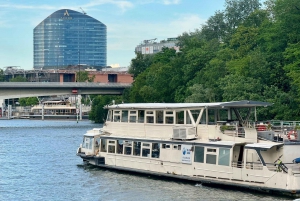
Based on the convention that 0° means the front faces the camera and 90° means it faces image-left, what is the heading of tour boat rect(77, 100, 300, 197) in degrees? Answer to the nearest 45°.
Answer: approximately 135°
